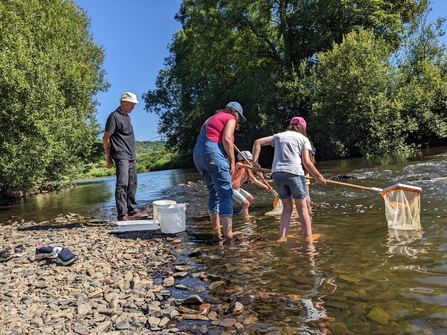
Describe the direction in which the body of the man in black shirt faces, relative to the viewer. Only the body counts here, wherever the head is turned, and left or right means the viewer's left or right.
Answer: facing the viewer and to the right of the viewer

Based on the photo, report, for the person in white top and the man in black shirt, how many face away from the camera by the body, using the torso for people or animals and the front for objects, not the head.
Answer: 1

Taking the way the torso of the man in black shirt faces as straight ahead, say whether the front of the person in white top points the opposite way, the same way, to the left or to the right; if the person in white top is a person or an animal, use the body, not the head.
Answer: to the left

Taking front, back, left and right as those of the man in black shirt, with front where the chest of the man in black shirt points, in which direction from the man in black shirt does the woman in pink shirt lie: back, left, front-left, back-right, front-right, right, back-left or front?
front

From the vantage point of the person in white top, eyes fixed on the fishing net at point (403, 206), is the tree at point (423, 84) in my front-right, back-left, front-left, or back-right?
front-left

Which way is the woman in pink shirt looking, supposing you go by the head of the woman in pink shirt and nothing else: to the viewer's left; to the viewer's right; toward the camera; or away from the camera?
to the viewer's right

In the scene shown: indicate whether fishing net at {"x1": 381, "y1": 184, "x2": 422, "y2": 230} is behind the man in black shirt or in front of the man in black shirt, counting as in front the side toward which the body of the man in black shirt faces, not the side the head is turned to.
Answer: in front

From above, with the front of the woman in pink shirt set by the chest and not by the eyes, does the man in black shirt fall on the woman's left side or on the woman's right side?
on the woman's left side

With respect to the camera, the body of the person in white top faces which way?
away from the camera

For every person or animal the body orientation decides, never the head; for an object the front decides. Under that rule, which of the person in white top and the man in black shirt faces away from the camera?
the person in white top

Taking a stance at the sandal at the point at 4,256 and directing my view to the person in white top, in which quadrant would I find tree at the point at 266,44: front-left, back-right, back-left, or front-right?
front-left

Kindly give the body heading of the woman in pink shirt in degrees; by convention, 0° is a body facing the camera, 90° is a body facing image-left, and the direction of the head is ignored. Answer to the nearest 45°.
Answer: approximately 225°

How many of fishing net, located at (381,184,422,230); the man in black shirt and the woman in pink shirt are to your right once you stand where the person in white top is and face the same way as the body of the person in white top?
1

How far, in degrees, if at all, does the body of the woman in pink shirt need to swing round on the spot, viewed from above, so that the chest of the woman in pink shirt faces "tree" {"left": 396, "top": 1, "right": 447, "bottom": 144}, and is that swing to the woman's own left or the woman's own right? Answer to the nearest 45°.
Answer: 0° — they already face it

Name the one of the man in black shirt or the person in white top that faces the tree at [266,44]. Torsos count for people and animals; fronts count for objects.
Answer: the person in white top

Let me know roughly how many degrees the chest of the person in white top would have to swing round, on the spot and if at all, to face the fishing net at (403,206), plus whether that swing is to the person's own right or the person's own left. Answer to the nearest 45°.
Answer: approximately 90° to the person's own right
